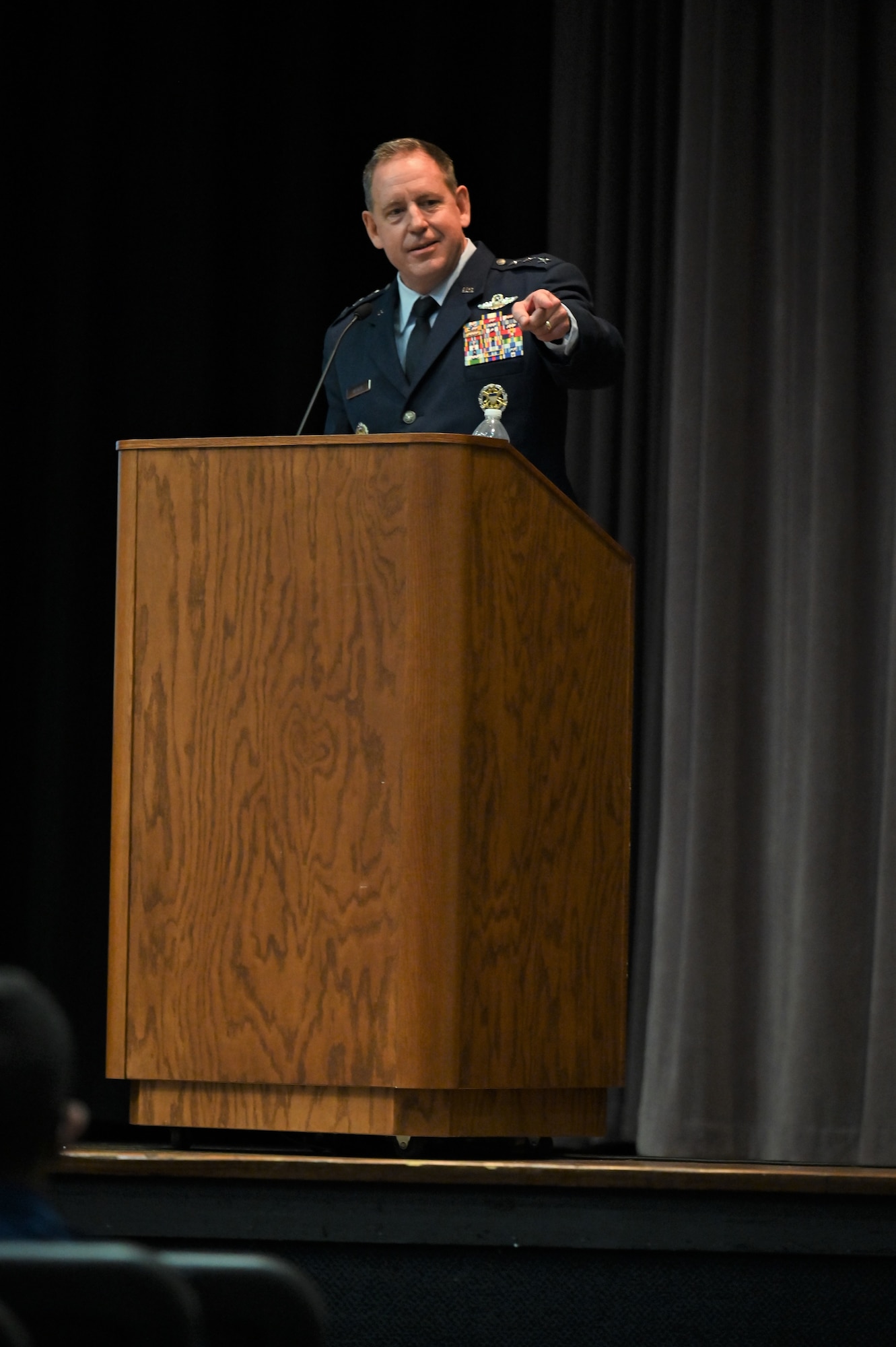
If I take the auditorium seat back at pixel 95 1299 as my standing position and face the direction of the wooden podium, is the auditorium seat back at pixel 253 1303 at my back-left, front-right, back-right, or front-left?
front-right

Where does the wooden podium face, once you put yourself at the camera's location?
facing the viewer and to the left of the viewer

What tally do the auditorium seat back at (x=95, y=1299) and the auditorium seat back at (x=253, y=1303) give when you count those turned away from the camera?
2

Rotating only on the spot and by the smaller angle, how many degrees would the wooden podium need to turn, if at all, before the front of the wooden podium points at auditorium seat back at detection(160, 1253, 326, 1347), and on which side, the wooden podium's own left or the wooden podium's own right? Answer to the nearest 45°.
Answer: approximately 45° to the wooden podium's own left

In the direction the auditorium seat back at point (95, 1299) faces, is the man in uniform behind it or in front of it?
in front

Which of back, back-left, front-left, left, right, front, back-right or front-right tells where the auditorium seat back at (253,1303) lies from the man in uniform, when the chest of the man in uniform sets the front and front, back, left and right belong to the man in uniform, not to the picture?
front-left

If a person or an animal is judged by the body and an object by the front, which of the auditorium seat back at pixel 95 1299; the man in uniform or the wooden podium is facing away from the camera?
the auditorium seat back

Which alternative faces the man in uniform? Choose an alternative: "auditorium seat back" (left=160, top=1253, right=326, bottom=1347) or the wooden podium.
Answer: the auditorium seat back

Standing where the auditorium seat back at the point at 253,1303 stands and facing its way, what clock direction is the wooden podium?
The wooden podium is roughly at 12 o'clock from the auditorium seat back.

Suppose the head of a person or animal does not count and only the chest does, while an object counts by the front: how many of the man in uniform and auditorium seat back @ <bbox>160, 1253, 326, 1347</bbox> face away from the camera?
1

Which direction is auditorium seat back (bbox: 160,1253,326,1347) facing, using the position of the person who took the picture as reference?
facing away from the viewer

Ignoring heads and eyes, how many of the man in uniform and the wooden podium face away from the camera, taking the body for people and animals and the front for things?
0

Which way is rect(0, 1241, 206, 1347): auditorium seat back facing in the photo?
away from the camera

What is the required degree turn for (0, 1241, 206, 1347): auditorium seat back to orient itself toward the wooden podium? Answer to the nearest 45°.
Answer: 0° — it already faces it

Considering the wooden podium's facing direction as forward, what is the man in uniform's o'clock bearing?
The man in uniform is roughly at 5 o'clock from the wooden podium.

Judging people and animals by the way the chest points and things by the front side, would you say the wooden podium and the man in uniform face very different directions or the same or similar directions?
same or similar directions
